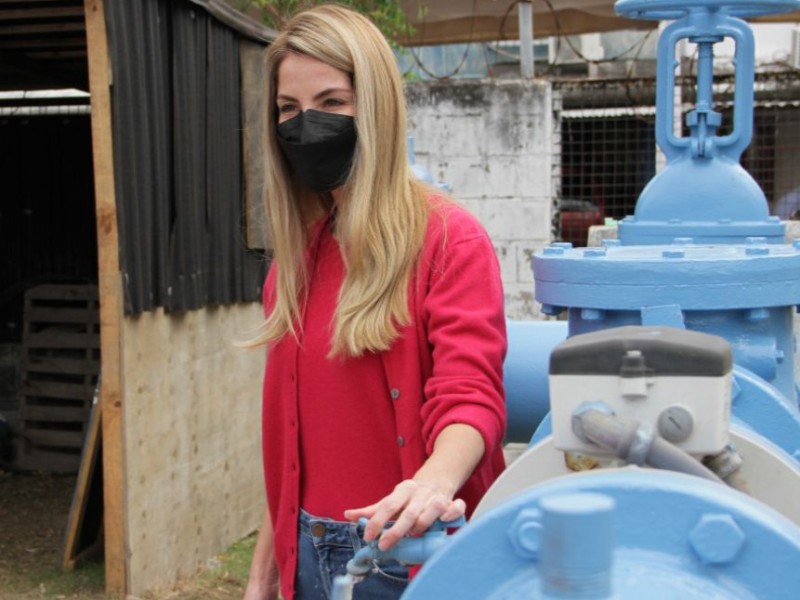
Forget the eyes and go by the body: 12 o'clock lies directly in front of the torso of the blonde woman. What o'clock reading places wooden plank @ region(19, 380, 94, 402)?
The wooden plank is roughly at 4 o'clock from the blonde woman.

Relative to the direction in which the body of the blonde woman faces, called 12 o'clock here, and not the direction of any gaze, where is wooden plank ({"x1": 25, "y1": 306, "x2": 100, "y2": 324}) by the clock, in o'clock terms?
The wooden plank is roughly at 4 o'clock from the blonde woman.

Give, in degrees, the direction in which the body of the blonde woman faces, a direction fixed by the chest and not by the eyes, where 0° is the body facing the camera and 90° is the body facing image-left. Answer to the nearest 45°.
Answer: approximately 45°

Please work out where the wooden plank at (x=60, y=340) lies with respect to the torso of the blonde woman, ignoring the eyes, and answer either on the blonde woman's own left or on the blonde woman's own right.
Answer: on the blonde woman's own right

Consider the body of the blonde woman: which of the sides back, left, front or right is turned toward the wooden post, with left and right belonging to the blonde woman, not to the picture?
right

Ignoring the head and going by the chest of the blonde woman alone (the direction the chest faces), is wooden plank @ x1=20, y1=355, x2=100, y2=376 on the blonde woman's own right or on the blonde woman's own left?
on the blonde woman's own right

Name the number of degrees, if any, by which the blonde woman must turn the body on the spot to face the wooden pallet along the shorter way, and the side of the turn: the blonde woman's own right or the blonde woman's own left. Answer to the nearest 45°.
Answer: approximately 135° to the blonde woman's own right

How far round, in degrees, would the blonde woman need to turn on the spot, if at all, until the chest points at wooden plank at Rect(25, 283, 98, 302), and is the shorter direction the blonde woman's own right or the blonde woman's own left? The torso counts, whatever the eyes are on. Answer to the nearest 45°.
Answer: approximately 135° to the blonde woman's own right
